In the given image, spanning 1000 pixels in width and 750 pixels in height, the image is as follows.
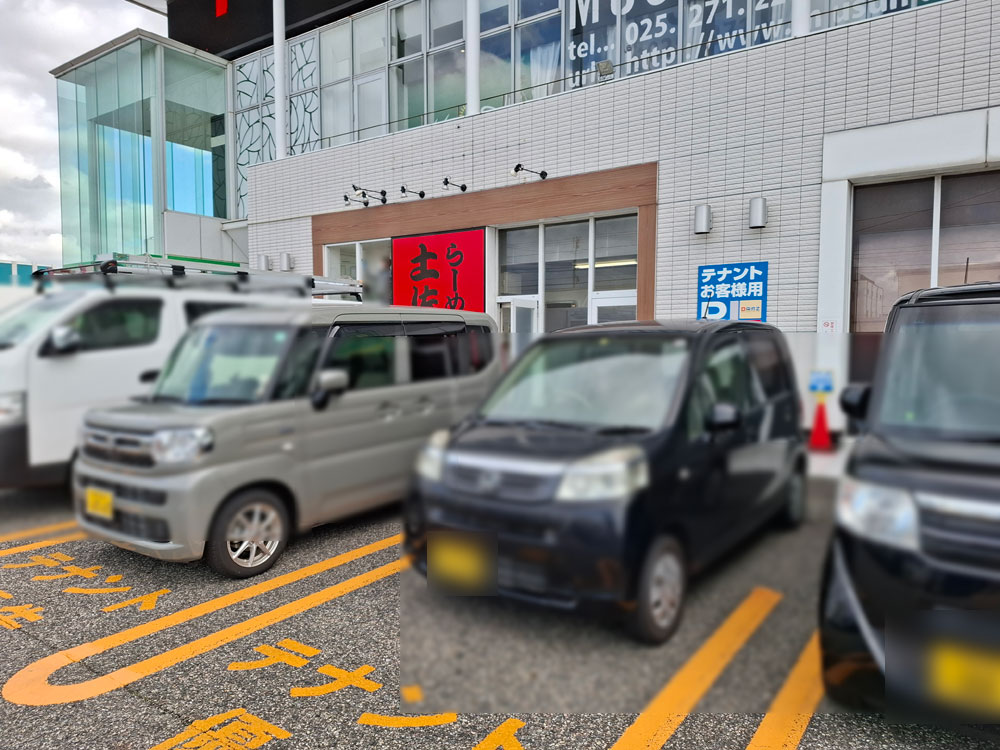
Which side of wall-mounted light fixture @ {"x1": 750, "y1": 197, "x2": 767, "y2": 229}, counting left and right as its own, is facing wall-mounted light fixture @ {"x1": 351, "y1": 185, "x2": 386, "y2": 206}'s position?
right

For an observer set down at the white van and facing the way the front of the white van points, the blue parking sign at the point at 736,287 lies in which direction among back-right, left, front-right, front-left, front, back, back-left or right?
back

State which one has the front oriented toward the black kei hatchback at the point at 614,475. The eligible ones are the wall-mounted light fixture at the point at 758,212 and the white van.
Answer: the wall-mounted light fixture

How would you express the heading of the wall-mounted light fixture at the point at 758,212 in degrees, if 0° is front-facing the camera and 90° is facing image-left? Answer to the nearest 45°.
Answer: approximately 0°

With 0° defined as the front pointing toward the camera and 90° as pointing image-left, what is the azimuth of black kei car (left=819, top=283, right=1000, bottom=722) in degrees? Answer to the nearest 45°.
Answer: approximately 0°

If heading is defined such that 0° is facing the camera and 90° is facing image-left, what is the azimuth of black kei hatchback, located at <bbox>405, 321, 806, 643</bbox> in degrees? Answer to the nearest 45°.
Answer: approximately 45°

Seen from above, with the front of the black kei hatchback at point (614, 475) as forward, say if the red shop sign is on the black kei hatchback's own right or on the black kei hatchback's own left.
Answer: on the black kei hatchback's own right

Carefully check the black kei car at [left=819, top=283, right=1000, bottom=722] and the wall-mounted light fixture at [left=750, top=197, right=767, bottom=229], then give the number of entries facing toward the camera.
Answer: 2

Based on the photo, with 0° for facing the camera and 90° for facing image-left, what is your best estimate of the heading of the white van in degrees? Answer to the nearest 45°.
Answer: approximately 45°
